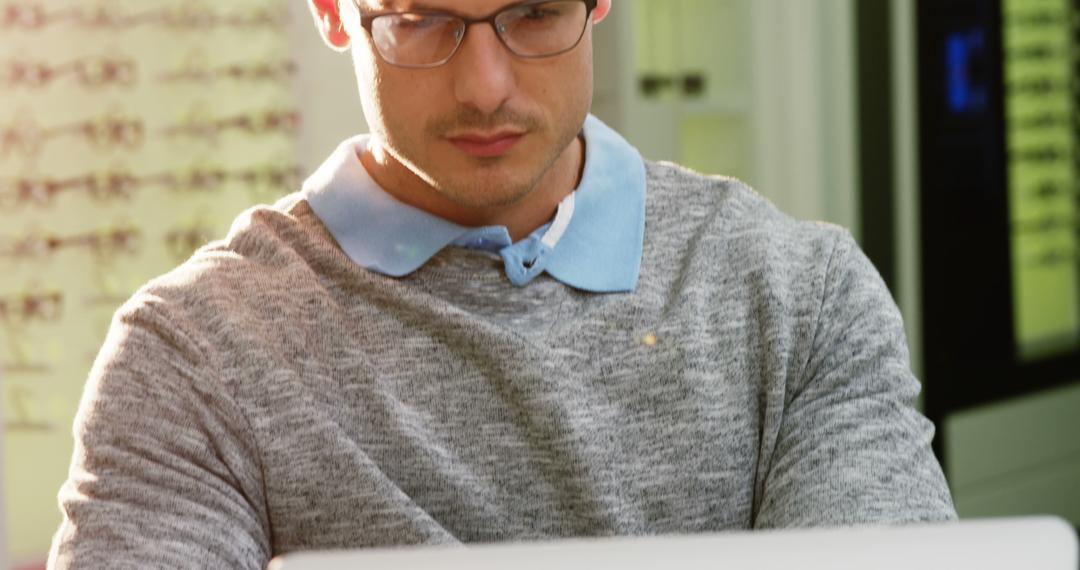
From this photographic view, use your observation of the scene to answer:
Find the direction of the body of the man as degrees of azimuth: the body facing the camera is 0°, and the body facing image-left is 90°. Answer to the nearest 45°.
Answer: approximately 0°

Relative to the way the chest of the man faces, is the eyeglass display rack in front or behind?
behind

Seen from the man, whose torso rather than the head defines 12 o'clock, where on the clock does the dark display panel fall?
The dark display panel is roughly at 7 o'clock from the man.

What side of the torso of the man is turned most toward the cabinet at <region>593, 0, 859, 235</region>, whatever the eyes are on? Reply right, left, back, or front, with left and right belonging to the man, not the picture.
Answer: back

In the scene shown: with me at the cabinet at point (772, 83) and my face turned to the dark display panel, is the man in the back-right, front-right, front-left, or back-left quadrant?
back-right
